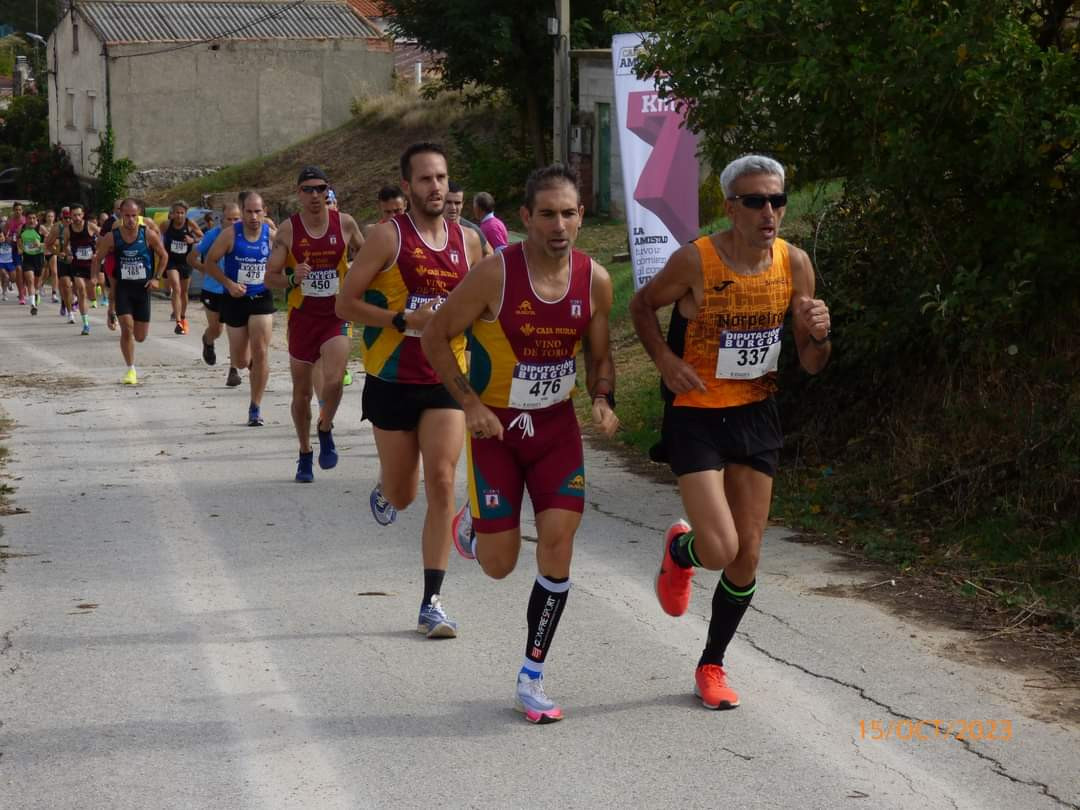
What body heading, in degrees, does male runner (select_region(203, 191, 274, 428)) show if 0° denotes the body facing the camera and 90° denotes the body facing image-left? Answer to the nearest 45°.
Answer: approximately 0°

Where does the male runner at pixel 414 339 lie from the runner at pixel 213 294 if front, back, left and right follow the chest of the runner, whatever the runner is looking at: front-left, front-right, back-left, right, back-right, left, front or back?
front-right

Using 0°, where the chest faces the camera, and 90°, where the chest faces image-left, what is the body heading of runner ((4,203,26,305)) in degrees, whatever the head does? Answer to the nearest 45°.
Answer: approximately 315°

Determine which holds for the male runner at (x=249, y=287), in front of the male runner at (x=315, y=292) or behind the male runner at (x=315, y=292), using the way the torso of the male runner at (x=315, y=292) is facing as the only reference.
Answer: behind

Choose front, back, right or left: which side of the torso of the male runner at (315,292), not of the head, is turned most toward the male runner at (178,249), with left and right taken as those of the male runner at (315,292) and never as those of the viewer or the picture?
back

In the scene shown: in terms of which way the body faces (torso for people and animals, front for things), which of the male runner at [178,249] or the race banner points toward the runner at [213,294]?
the male runner
